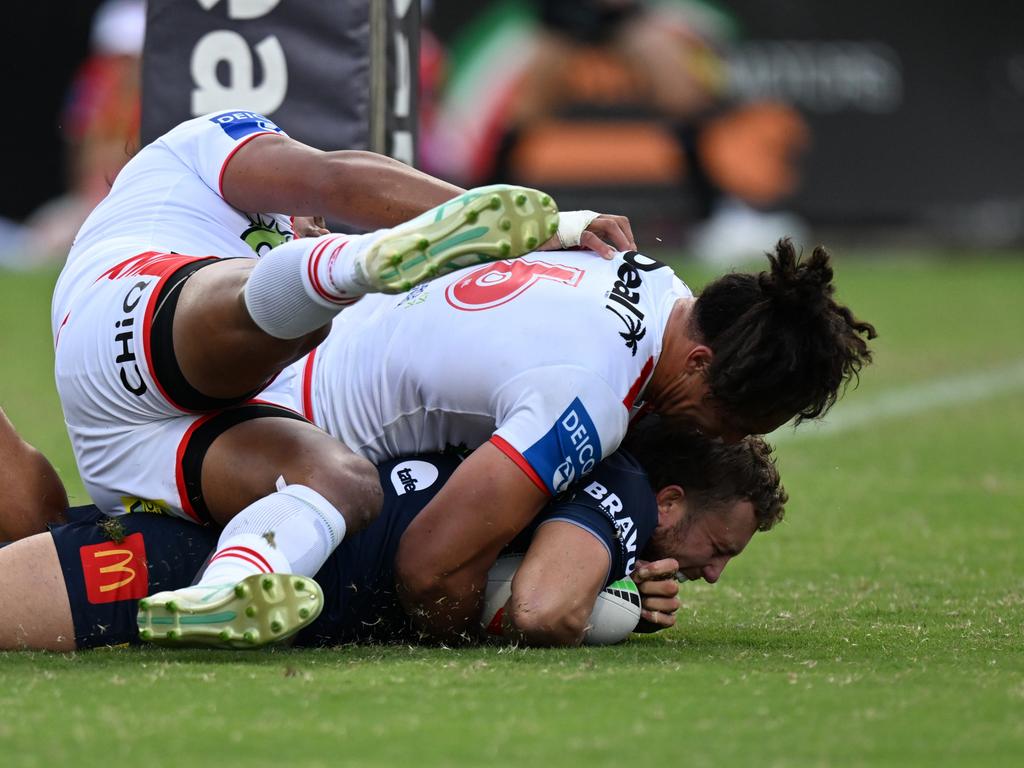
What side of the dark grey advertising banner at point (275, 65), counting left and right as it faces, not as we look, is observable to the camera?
front

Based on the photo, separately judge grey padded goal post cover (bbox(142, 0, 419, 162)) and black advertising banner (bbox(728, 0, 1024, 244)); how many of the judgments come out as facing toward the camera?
2

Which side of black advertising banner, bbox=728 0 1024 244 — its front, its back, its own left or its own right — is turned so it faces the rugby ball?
front

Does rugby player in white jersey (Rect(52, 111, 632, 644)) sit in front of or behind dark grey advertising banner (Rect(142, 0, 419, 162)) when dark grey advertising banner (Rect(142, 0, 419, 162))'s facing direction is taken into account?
in front

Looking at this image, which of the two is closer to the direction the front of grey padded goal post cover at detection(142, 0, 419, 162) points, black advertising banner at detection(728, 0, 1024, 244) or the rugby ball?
the rugby ball

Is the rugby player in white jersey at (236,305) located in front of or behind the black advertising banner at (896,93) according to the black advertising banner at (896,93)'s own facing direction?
in front

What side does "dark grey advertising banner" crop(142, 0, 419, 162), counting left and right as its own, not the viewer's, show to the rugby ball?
front

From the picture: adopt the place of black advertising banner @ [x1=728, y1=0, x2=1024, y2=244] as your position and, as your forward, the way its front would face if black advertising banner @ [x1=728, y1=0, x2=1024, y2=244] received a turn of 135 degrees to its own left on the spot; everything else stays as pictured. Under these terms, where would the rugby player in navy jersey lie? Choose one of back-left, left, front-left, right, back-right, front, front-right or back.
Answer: back-right

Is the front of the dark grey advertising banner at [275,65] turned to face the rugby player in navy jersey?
yes
